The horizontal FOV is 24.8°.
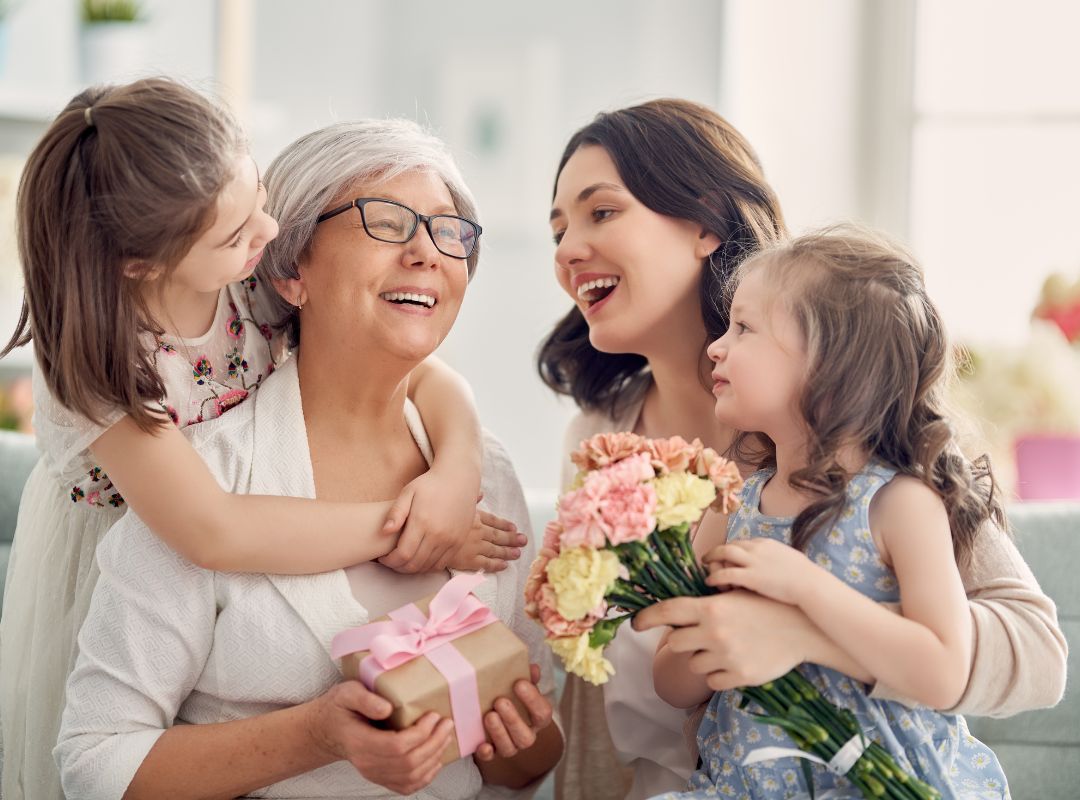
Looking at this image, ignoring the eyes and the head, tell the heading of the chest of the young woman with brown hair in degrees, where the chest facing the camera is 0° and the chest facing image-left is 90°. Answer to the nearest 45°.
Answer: approximately 45°

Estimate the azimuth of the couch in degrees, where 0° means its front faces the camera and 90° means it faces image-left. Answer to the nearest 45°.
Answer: approximately 0°

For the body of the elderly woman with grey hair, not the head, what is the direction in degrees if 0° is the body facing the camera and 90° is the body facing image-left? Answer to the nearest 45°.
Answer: approximately 315°

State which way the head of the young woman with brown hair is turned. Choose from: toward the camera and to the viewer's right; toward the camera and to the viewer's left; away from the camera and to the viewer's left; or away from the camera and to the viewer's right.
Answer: toward the camera and to the viewer's left

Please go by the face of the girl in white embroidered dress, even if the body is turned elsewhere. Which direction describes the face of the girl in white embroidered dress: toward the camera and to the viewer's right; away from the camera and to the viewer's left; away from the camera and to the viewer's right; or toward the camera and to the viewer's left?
toward the camera and to the viewer's right

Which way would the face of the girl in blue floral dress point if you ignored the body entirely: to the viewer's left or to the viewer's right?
to the viewer's left
